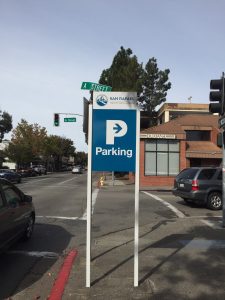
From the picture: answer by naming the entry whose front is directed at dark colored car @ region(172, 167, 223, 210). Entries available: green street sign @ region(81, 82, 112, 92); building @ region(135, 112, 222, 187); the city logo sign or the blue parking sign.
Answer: the building

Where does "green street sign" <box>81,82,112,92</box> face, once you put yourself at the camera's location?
facing the viewer

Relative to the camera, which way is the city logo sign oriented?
toward the camera

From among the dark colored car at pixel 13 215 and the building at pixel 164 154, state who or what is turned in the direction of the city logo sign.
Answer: the building

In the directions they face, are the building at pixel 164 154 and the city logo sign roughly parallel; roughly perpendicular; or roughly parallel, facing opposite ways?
roughly parallel

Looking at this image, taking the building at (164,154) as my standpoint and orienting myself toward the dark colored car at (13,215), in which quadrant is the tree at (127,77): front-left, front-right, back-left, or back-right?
back-right

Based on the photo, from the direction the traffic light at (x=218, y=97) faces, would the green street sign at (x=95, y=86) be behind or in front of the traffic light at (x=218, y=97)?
in front

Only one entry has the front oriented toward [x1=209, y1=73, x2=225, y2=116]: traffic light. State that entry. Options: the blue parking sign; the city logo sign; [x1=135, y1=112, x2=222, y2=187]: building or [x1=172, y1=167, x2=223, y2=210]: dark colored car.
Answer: the building

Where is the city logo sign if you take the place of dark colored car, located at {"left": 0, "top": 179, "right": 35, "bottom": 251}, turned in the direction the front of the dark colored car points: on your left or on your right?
on your right

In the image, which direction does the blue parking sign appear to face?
toward the camera

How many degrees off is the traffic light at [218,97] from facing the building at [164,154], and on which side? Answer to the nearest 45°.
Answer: approximately 90° to its right

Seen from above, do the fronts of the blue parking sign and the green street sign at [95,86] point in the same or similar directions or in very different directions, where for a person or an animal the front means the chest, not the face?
same or similar directions

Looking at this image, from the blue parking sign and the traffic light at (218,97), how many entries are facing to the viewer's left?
1

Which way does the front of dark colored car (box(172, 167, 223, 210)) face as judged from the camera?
facing away from the viewer and to the right of the viewer
